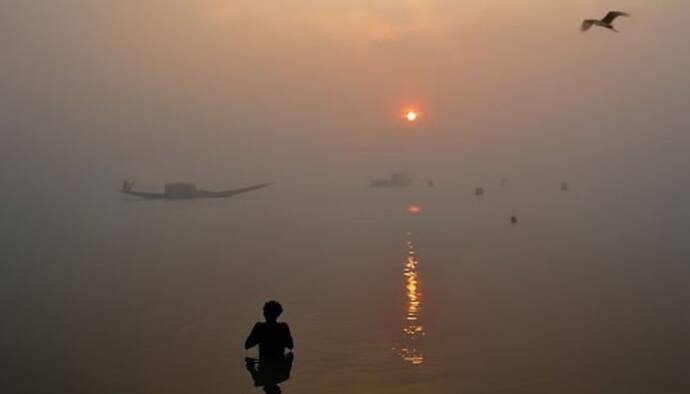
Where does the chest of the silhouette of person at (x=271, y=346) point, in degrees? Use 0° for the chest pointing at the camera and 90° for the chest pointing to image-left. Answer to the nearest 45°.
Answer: approximately 180°

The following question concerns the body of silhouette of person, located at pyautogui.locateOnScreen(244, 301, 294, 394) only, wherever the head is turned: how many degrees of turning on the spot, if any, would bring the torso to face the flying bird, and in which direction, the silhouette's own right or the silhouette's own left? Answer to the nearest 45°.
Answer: approximately 90° to the silhouette's own right
